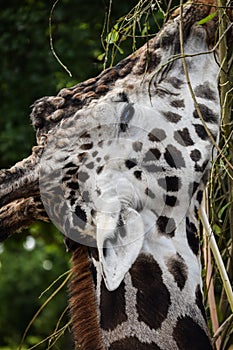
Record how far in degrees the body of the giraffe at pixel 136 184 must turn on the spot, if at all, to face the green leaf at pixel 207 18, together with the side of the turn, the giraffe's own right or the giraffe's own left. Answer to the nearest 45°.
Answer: approximately 45° to the giraffe's own left
